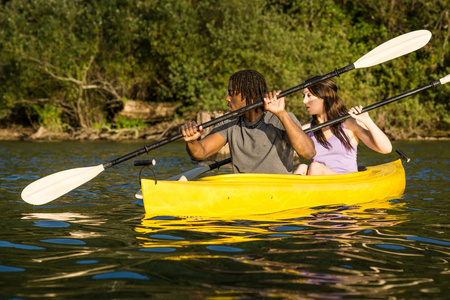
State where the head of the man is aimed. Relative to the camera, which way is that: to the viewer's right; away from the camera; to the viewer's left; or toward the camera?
to the viewer's left

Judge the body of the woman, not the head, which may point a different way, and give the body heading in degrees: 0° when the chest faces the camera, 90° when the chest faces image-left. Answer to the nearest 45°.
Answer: approximately 45°

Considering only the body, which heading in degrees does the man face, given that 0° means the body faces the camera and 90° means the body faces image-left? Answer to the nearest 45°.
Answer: approximately 45°

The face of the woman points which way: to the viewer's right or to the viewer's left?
to the viewer's left

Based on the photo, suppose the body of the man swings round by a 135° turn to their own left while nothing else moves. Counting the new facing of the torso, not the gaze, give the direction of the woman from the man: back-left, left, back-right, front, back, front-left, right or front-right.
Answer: front-left
